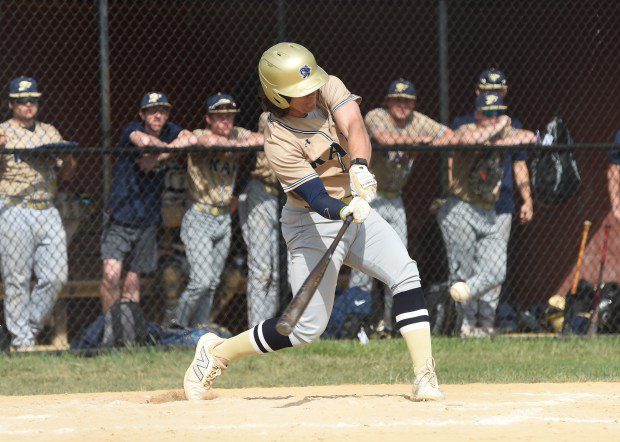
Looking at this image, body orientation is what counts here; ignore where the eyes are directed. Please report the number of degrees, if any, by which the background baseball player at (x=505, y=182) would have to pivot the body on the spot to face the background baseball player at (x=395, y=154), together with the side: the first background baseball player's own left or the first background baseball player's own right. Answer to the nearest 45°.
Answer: approximately 45° to the first background baseball player's own right

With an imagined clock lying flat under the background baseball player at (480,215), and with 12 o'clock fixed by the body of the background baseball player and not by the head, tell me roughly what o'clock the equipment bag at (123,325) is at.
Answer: The equipment bag is roughly at 2 o'clock from the background baseball player.

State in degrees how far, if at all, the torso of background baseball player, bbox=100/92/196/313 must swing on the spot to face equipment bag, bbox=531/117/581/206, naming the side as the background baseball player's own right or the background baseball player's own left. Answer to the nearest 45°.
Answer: approximately 45° to the background baseball player's own left

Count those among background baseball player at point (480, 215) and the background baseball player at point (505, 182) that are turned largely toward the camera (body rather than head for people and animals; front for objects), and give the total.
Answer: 2

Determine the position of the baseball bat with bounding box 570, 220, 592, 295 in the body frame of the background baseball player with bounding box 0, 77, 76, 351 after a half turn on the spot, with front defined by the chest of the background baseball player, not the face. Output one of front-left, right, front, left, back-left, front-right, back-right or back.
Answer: right

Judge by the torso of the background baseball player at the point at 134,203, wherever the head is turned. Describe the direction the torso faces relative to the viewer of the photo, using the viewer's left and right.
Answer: facing the viewer and to the right of the viewer

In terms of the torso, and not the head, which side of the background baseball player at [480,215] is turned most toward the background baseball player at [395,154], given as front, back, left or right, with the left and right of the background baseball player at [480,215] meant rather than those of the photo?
right

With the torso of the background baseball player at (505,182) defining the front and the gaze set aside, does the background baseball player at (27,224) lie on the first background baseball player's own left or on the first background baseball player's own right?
on the first background baseball player's own right

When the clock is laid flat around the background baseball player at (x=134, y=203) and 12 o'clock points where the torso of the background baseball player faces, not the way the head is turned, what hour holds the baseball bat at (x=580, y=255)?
The baseball bat is roughly at 10 o'clock from the background baseball player.

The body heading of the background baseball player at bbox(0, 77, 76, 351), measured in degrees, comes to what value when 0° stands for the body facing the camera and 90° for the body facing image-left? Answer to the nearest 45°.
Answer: approximately 0°
